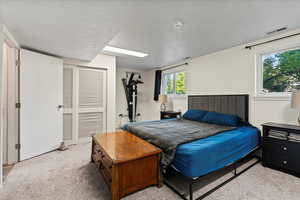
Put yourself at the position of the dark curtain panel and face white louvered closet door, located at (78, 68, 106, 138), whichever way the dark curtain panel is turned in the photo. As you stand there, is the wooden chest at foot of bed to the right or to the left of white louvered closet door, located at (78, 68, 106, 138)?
left

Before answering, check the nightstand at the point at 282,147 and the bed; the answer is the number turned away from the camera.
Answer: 0

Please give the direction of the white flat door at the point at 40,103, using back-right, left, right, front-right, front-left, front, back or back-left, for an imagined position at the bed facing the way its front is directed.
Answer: front-right

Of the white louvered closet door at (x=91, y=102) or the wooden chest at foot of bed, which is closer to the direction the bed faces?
the wooden chest at foot of bed

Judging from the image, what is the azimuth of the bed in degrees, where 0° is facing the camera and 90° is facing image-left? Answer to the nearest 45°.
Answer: approximately 45°

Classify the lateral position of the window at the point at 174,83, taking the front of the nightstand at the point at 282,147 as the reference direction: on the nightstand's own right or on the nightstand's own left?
on the nightstand's own right

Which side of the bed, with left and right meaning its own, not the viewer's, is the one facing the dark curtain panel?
right

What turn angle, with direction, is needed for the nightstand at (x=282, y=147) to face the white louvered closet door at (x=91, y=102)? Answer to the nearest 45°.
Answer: approximately 45° to its right

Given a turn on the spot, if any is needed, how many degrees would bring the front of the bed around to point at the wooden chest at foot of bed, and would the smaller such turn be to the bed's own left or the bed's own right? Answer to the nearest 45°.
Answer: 0° — it already faces it
